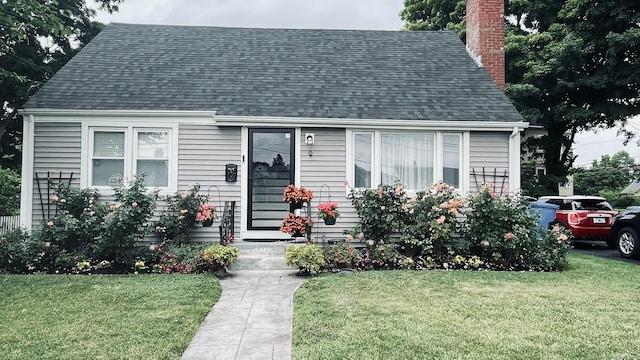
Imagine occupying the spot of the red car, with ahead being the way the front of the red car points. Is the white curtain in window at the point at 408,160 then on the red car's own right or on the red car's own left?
on the red car's own left

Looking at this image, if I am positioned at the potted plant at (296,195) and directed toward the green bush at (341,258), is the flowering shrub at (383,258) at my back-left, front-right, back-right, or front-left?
front-left

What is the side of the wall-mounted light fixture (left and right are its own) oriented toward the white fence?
right

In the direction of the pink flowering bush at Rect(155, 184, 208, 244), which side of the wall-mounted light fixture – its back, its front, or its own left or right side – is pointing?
right

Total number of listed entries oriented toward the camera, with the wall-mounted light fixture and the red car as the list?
1

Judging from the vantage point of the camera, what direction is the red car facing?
facing away from the viewer and to the left of the viewer

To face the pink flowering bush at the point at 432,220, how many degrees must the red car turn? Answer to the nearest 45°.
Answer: approximately 90° to its left

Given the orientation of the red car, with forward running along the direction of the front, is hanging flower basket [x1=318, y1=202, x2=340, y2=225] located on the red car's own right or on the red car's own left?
on the red car's own left

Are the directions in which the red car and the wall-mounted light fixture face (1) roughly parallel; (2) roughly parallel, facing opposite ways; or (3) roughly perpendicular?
roughly parallel, facing opposite ways

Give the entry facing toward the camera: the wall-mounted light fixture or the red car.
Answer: the wall-mounted light fixture

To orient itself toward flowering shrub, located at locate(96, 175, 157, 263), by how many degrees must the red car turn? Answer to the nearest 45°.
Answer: approximately 90° to its left

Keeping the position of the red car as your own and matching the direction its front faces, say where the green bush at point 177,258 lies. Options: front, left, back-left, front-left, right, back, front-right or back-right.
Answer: left

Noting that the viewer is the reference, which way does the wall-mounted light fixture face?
facing the viewer

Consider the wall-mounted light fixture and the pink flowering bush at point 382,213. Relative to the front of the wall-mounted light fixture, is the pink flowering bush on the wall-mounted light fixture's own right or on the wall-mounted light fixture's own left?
on the wall-mounted light fixture's own left

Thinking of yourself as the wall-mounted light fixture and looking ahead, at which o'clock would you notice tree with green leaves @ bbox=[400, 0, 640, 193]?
The tree with green leaves is roughly at 8 o'clock from the wall-mounted light fixture.

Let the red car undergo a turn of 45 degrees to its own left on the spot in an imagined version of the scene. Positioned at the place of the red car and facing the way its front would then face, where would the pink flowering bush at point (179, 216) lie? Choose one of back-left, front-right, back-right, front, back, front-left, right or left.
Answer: front-left
